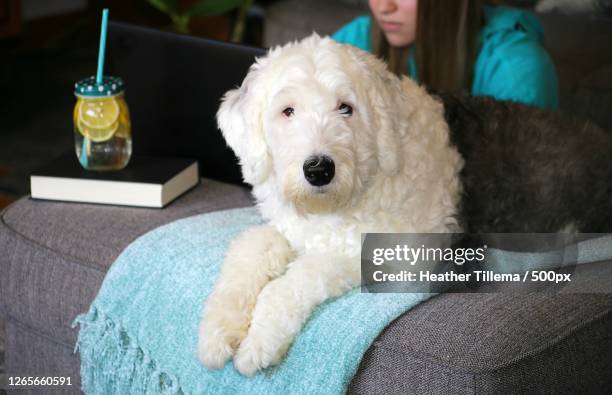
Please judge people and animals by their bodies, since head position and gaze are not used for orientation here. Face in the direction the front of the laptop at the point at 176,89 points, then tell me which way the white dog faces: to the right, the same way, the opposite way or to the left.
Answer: the opposite way

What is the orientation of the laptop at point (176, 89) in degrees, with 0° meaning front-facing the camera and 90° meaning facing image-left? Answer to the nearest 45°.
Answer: approximately 225°

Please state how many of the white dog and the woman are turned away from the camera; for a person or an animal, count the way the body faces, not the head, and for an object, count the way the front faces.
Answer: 0

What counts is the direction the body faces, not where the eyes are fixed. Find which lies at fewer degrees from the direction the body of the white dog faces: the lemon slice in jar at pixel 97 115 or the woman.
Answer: the lemon slice in jar

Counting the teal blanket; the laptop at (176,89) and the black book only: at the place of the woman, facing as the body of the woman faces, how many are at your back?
0

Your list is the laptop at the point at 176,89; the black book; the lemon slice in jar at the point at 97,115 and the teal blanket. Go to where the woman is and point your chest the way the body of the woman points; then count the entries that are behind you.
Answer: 0

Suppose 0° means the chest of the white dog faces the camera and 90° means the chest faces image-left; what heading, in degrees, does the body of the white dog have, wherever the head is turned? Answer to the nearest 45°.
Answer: approximately 45°

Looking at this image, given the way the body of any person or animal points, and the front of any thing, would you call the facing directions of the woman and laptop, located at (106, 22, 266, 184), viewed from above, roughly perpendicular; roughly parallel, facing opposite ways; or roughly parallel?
roughly parallel, facing opposite ways

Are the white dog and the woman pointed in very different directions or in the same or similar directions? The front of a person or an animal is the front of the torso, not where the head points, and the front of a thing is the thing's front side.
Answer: same or similar directions

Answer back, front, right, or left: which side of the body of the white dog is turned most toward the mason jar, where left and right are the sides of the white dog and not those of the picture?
right

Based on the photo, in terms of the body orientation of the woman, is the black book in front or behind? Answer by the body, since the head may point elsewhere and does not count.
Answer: in front

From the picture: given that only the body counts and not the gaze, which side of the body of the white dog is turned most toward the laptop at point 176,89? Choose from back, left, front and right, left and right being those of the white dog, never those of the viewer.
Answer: right

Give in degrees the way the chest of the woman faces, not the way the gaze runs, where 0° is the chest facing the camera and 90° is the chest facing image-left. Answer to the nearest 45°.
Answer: approximately 45°
